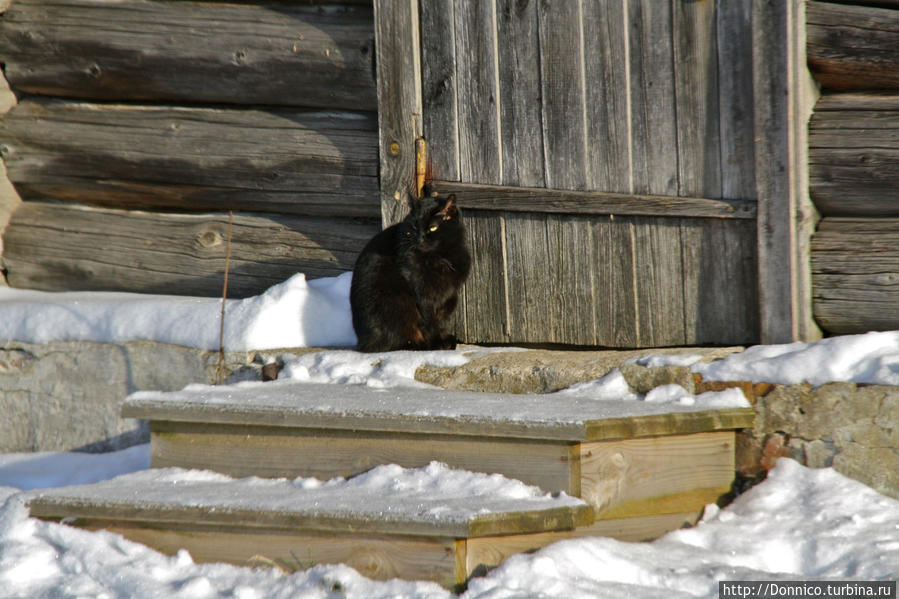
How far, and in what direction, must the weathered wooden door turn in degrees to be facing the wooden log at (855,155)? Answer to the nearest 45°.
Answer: approximately 45° to its left

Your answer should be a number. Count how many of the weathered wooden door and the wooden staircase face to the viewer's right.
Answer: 0

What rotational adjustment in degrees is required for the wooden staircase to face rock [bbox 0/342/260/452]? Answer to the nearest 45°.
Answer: approximately 90° to its right

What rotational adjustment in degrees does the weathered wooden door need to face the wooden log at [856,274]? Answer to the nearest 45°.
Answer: approximately 45° to its left

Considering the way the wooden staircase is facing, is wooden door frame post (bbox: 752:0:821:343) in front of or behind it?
behind

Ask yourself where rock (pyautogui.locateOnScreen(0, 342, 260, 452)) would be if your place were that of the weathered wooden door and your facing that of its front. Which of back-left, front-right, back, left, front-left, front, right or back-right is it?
right

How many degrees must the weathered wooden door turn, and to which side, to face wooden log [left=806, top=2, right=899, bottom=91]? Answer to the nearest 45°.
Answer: approximately 45° to its left

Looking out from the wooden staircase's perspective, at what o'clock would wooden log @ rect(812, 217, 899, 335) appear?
The wooden log is roughly at 7 o'clock from the wooden staircase.

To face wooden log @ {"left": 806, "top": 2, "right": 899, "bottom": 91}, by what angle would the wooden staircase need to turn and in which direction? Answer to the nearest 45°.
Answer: approximately 135° to its left

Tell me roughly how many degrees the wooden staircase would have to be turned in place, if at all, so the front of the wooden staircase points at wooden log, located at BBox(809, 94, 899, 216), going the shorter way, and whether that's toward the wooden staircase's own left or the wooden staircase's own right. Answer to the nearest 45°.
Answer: approximately 135° to the wooden staircase's own left

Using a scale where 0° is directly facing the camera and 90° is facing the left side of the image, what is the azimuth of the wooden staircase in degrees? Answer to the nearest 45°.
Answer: approximately 45°
